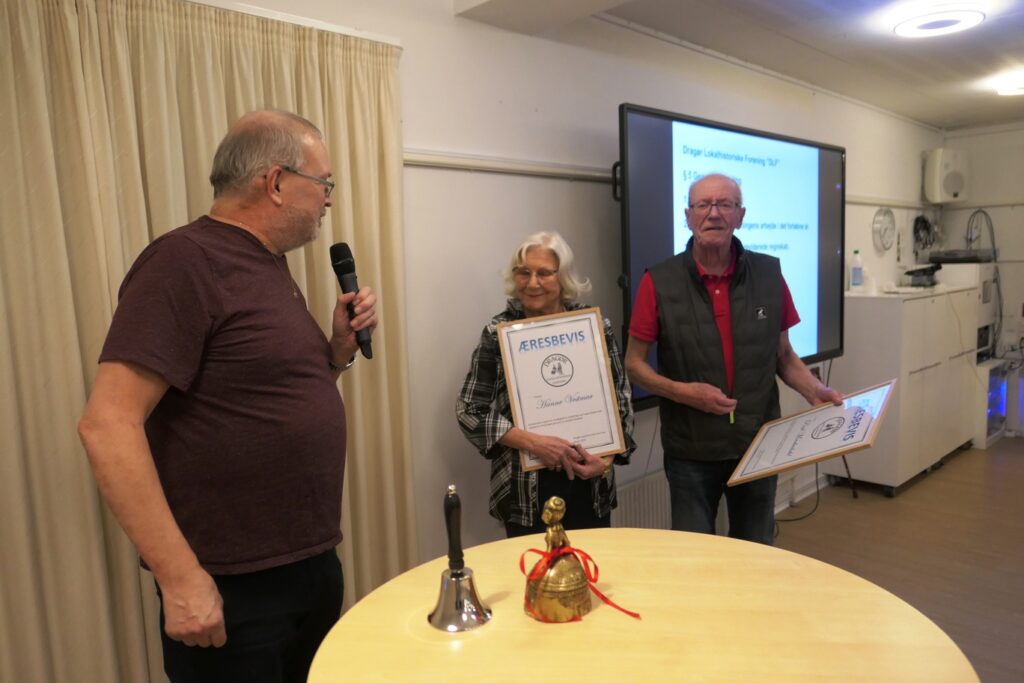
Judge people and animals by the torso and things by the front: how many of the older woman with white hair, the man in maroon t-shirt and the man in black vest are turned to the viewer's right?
1

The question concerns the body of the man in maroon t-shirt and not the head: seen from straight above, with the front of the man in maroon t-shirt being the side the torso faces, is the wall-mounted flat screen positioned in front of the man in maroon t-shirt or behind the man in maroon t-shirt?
in front

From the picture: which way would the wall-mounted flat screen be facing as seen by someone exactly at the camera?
facing the viewer and to the right of the viewer

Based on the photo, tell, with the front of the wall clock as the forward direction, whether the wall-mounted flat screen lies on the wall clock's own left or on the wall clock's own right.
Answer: on the wall clock's own right

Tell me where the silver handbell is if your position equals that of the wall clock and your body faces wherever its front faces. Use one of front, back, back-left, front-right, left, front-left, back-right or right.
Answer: front-right

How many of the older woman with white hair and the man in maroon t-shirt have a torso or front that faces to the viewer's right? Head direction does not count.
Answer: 1

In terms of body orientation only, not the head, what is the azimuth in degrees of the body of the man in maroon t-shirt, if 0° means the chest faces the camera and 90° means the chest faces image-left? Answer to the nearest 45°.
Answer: approximately 270°

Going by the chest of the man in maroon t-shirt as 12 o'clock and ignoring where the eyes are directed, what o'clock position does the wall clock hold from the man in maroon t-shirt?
The wall clock is roughly at 11 o'clock from the man in maroon t-shirt.

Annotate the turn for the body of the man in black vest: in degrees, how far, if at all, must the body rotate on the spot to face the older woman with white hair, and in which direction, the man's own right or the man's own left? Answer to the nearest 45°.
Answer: approximately 45° to the man's own right

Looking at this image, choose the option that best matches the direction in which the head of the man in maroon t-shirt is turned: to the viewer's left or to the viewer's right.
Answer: to the viewer's right

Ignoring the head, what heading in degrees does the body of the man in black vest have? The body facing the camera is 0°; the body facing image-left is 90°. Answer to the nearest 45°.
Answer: approximately 0°
